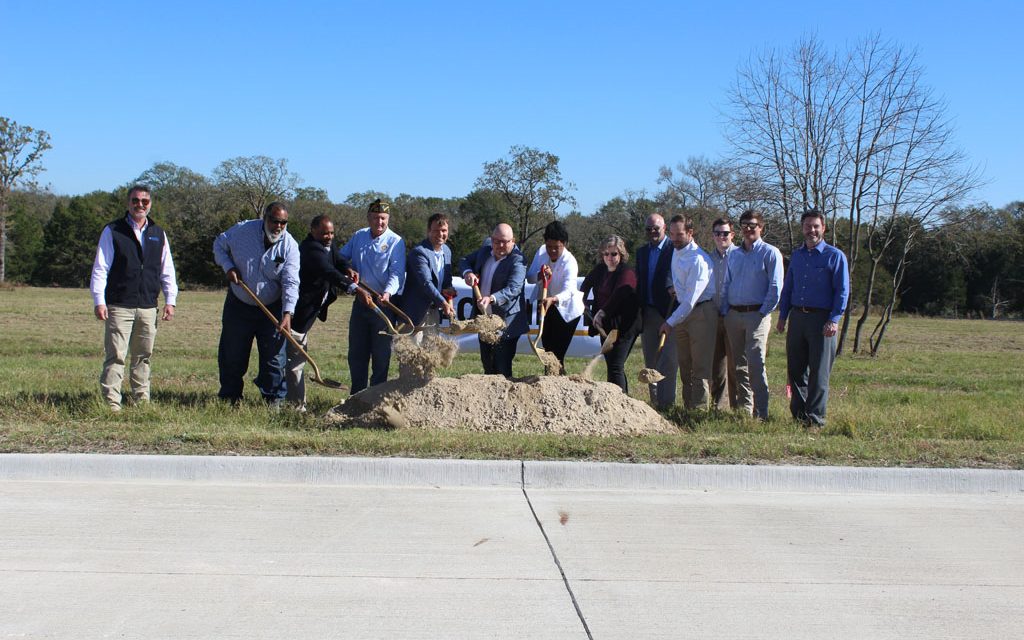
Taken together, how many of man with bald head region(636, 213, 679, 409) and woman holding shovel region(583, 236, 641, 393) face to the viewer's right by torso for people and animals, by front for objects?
0

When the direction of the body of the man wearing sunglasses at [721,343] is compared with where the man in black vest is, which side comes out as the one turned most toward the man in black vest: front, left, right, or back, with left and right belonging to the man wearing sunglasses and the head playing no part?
right

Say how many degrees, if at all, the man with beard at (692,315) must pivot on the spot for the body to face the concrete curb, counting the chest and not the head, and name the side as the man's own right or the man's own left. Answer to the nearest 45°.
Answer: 0° — they already face it

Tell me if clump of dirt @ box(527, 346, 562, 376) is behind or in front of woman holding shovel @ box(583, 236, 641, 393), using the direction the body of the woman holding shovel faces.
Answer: in front

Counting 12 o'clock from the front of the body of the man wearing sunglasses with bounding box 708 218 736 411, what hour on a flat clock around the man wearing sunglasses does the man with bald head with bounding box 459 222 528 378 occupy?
The man with bald head is roughly at 2 o'clock from the man wearing sunglasses.

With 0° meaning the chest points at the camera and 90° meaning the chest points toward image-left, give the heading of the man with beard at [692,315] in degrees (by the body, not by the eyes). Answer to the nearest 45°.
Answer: approximately 45°

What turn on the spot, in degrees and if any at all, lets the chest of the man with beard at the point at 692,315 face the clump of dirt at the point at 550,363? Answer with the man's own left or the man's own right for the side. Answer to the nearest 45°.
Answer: approximately 45° to the man's own right
